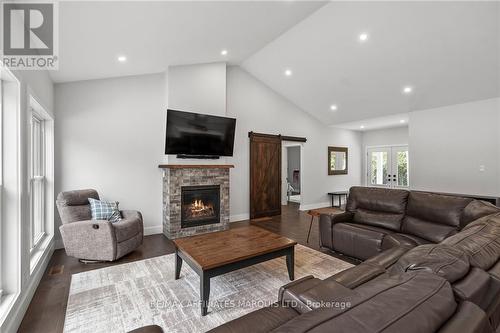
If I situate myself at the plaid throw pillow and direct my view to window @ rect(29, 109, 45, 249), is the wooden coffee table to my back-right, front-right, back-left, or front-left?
back-left

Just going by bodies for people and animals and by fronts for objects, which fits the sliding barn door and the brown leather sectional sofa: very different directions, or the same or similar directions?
very different directions

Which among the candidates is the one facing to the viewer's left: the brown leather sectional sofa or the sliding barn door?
the brown leather sectional sofa

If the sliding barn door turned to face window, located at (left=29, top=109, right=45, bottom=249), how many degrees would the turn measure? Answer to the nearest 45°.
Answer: approximately 90° to its right

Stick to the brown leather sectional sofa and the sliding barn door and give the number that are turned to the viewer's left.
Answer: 1

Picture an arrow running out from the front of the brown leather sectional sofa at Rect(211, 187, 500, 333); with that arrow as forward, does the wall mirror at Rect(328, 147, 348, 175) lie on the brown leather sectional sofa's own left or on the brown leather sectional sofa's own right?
on the brown leather sectional sofa's own right

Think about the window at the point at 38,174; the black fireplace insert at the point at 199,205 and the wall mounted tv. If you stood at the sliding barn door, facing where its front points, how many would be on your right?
3

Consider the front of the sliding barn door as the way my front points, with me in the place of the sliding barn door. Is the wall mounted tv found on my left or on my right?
on my right

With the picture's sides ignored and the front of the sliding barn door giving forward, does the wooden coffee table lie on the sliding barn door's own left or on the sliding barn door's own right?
on the sliding barn door's own right

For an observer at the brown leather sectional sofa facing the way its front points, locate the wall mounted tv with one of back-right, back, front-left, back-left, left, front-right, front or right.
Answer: front-right

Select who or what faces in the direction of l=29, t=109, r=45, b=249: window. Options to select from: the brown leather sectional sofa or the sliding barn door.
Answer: the brown leather sectional sofa

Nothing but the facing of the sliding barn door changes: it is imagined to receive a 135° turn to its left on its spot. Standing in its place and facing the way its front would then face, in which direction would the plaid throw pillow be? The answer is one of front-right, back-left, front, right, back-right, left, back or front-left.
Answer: back-left

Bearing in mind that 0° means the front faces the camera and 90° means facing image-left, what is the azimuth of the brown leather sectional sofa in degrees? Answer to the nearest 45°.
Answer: approximately 90°

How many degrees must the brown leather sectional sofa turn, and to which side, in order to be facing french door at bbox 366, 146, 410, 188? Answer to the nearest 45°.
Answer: approximately 90° to its right

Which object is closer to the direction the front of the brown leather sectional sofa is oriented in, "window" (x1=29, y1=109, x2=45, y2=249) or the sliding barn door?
the window

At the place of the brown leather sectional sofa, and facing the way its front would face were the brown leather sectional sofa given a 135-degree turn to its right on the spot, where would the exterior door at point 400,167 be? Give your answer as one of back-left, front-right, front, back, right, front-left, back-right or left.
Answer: front-left
